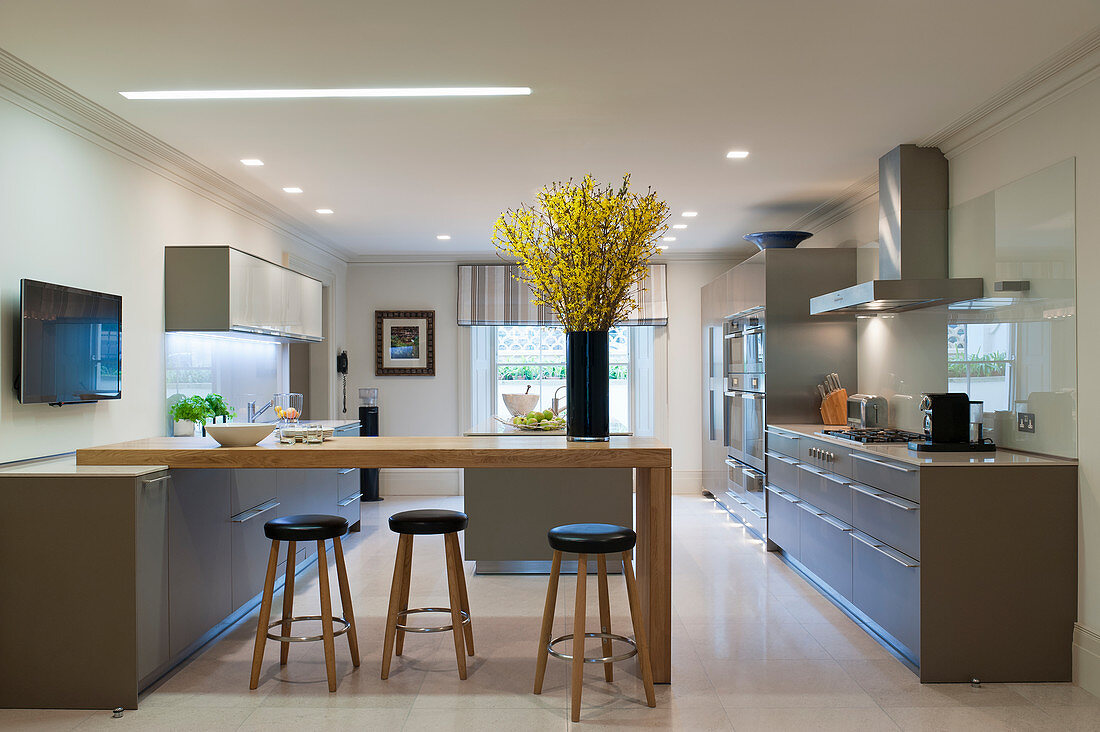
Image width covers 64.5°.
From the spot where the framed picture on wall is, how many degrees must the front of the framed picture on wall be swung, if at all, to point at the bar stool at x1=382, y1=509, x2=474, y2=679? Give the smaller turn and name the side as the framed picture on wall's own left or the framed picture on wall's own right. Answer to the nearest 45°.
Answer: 0° — it already faces it

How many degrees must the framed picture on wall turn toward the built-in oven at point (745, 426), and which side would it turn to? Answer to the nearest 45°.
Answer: approximately 45° to its left

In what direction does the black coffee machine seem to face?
to the viewer's left

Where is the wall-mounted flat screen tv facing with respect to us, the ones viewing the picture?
facing the viewer and to the right of the viewer

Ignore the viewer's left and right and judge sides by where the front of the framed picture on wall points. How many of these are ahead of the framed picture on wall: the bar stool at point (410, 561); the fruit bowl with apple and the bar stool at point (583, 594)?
3

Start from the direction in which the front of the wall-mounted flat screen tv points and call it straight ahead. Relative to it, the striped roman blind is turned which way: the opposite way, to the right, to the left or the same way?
to the right

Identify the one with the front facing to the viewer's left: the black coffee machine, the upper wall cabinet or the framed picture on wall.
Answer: the black coffee machine

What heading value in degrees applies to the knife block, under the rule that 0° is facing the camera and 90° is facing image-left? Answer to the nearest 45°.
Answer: approximately 90°

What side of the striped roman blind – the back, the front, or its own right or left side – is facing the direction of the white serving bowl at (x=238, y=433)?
front

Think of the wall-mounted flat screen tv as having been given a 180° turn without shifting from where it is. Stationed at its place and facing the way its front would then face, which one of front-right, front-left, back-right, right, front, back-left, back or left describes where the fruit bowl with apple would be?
back-right

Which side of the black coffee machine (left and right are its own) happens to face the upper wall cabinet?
front

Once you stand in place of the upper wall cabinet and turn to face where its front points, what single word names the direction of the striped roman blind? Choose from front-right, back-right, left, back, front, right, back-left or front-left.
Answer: front-left

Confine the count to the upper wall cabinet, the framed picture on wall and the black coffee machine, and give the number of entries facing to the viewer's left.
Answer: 1

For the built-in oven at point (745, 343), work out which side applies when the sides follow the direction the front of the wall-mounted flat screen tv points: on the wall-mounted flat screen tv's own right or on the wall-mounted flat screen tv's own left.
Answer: on the wall-mounted flat screen tv's own left

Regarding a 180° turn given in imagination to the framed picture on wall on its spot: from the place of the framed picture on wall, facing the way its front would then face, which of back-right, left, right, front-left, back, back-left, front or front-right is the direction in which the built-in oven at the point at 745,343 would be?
back-right

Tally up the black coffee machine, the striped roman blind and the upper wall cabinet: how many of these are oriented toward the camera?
1
